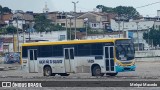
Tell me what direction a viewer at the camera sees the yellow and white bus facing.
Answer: facing the viewer and to the right of the viewer
